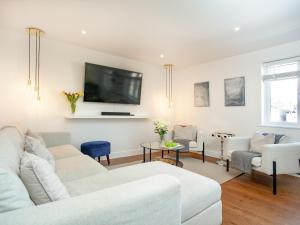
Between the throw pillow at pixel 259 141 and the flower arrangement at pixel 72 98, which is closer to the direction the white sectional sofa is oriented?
the throw pillow

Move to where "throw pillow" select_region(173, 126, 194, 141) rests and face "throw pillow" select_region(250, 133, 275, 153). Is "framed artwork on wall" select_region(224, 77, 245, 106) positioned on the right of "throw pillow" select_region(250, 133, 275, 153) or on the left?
left

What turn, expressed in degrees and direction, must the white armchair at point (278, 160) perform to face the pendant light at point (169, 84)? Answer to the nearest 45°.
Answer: approximately 90° to its right

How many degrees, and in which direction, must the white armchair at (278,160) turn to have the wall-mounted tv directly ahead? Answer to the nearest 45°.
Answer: approximately 45° to its right

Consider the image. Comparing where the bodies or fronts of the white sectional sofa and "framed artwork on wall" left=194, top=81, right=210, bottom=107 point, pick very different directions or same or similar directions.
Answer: very different directions

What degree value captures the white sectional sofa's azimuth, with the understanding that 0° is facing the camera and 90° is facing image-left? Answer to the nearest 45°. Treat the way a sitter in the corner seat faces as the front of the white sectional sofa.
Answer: approximately 225°

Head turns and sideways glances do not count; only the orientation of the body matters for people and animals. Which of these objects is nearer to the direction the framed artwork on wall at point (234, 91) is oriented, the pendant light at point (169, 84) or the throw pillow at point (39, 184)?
the throw pillow

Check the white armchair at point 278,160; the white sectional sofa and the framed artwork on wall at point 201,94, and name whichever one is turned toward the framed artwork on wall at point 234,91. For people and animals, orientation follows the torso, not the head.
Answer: the white sectional sofa
